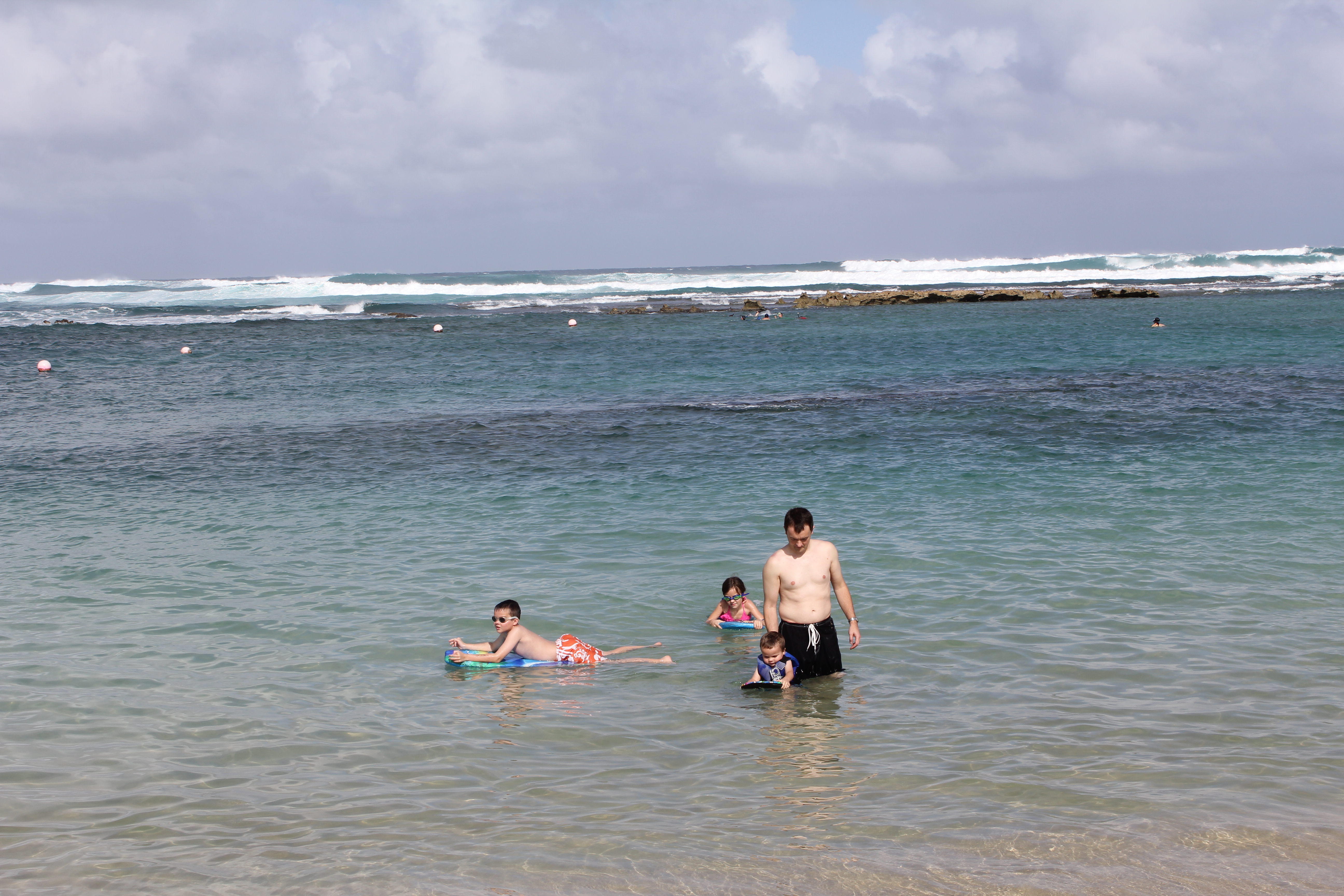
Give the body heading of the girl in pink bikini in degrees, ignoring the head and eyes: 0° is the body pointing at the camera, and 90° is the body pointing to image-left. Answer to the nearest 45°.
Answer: approximately 0°

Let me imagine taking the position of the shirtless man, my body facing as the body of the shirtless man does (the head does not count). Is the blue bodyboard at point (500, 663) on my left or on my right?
on my right

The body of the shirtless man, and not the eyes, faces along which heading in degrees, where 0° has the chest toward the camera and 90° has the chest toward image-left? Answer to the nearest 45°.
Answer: approximately 0°

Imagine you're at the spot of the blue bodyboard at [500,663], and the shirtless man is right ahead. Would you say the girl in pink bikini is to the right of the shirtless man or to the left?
left

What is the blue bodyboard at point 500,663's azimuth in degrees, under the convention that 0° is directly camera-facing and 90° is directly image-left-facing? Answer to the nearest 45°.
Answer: approximately 90°

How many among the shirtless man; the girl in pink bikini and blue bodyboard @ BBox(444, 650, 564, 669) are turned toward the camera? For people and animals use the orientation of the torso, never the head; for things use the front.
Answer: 2

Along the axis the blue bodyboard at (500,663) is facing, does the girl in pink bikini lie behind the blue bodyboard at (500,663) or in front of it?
behind

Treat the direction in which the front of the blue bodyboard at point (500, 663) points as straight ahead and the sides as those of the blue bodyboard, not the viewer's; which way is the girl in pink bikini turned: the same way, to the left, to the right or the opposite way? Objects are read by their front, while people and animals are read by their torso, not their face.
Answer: to the left

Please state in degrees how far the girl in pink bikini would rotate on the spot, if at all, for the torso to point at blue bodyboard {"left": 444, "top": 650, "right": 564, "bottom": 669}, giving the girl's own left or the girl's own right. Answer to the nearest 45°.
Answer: approximately 45° to the girl's own right

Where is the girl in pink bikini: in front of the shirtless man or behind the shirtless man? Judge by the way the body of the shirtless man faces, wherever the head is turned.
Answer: behind
